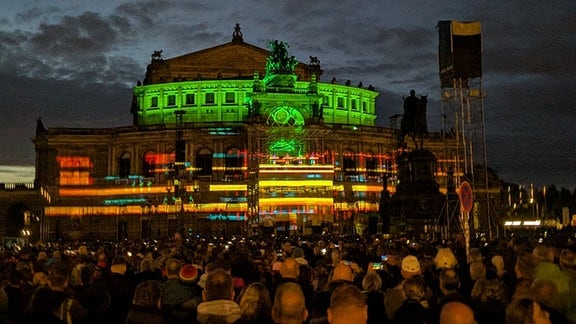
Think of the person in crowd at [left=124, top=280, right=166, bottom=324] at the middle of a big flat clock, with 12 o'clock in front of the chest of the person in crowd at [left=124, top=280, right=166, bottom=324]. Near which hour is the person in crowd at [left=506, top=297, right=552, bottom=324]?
the person in crowd at [left=506, top=297, right=552, bottom=324] is roughly at 4 o'clock from the person in crowd at [left=124, top=280, right=166, bottom=324].

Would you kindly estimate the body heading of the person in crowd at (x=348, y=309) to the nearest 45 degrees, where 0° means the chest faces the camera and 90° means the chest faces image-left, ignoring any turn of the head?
approximately 180°

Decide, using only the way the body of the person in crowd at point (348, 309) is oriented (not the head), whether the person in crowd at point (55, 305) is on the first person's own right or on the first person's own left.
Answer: on the first person's own left

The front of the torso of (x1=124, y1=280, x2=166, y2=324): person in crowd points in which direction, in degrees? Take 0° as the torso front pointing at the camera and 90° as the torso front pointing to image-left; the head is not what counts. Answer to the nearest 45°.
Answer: approximately 180°

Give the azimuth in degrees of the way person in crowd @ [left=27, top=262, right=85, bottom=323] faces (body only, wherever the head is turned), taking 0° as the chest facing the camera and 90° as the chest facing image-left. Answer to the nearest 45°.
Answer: approximately 180°

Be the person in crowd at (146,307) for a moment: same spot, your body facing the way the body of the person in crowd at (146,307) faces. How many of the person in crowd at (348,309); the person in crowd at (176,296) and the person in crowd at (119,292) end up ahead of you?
2

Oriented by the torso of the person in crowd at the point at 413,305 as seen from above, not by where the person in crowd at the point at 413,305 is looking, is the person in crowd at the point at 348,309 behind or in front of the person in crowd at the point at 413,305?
behind

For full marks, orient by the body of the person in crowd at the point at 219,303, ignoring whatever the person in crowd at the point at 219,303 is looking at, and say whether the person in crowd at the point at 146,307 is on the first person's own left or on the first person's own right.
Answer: on the first person's own left

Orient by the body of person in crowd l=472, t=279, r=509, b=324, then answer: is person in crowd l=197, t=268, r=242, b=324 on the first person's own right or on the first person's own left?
on the first person's own left

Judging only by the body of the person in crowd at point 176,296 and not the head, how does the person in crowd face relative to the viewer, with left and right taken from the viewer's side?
facing away from the viewer

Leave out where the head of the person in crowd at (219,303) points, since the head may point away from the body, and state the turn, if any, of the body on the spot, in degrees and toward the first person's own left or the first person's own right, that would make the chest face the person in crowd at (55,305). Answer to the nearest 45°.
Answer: approximately 45° to the first person's own left

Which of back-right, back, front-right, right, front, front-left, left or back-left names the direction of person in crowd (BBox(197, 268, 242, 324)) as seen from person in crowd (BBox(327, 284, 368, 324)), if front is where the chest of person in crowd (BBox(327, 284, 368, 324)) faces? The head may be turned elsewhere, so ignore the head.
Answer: front-left

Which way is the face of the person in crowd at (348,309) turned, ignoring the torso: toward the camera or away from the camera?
away from the camera

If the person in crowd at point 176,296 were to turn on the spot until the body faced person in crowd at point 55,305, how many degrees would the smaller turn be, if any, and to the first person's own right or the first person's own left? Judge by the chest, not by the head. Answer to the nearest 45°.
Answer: approximately 135° to the first person's own left

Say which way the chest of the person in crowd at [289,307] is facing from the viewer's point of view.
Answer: away from the camera
